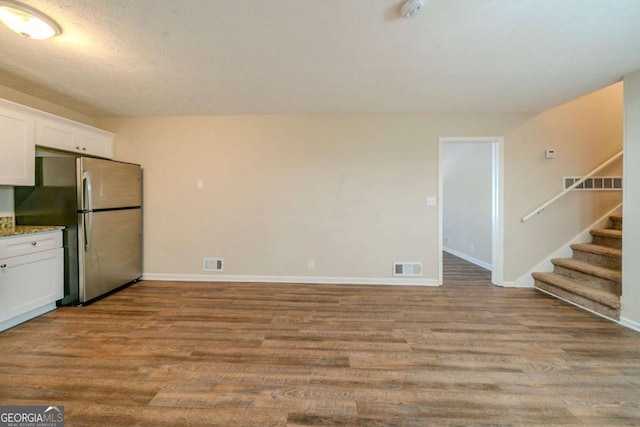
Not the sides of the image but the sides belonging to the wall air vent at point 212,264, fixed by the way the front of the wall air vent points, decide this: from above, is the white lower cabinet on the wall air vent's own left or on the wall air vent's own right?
on the wall air vent's own right

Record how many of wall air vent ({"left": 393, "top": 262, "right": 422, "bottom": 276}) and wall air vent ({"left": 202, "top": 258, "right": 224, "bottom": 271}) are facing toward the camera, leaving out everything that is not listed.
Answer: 2

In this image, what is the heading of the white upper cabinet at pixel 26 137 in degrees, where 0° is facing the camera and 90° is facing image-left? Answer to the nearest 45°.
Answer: approximately 315°

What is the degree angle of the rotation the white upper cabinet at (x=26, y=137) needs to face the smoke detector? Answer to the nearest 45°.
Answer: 0° — it already faces it

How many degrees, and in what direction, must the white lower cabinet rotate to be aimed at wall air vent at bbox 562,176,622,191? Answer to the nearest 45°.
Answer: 0° — it already faces it

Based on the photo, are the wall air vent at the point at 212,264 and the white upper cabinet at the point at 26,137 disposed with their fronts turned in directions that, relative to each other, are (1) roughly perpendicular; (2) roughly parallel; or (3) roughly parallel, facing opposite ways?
roughly perpendicular

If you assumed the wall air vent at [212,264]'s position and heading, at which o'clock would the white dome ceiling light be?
The white dome ceiling light is roughly at 1 o'clock from the wall air vent.

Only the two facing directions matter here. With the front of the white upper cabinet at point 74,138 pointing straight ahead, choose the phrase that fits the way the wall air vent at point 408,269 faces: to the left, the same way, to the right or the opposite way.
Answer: to the right
